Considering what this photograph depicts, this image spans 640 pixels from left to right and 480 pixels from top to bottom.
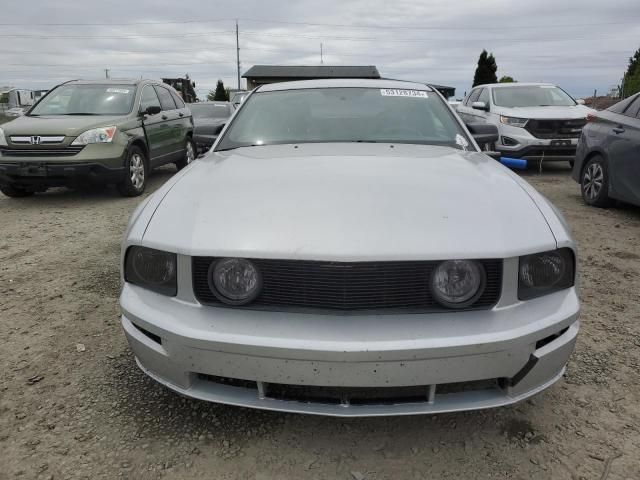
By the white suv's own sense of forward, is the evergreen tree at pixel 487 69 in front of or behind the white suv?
behind

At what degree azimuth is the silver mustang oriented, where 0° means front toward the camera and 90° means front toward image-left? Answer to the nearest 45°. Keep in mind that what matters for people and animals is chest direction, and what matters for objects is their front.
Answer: approximately 0°

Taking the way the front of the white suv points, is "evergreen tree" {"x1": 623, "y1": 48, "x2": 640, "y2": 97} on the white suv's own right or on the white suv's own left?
on the white suv's own left

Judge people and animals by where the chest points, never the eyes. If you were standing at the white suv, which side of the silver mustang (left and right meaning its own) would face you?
back

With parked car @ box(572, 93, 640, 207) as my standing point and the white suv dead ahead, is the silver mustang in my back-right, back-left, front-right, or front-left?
back-left

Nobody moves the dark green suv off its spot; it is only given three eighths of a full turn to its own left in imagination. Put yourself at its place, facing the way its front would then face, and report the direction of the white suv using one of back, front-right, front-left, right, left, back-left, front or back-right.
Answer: front

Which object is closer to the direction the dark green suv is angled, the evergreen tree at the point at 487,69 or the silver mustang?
the silver mustang

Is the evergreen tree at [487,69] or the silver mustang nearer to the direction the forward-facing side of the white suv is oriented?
the silver mustang

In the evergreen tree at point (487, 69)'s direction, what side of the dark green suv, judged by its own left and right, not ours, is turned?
back

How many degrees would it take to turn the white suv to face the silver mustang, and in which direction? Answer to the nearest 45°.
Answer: approximately 45° to its right

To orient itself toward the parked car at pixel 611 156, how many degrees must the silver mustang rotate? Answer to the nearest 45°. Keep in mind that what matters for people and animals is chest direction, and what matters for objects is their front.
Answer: approximately 135° to its left

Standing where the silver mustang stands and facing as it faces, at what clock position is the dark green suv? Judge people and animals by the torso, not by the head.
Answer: The dark green suv is roughly at 5 o'clock from the silver mustang.
